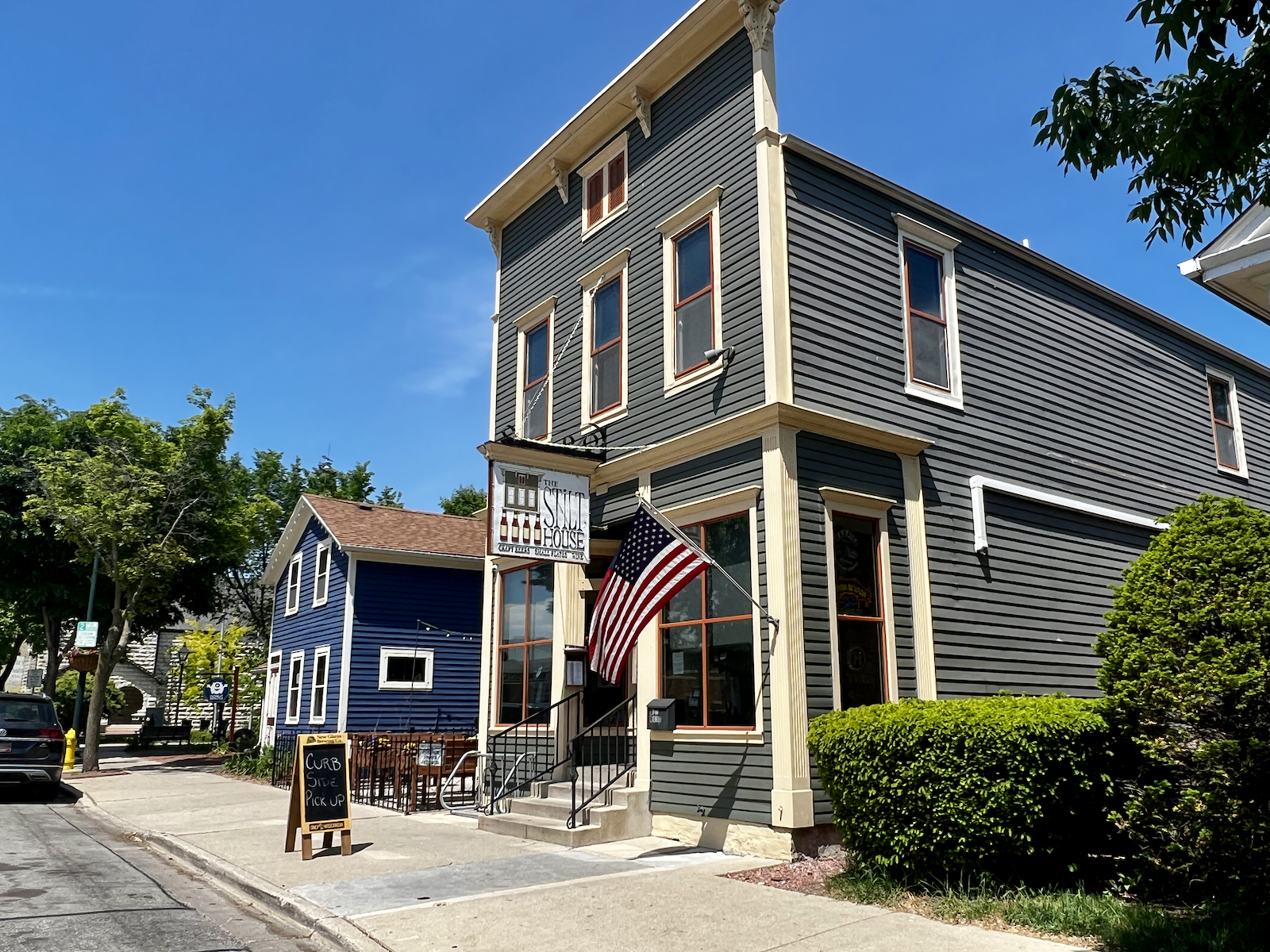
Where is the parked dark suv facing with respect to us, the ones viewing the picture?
facing away from the viewer

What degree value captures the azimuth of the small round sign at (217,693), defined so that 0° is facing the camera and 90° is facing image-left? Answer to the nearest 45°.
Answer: approximately 0°

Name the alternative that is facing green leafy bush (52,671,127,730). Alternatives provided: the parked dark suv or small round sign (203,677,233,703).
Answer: the parked dark suv

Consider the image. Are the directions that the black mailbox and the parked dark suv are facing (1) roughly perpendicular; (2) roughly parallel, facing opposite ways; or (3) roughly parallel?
roughly perpendicular

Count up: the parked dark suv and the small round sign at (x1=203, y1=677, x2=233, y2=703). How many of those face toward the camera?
1

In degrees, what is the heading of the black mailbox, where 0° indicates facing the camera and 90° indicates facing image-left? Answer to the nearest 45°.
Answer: approximately 45°

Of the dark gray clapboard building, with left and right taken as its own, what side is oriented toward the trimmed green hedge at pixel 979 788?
left

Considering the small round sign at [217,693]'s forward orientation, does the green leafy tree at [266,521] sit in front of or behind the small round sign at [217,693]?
behind

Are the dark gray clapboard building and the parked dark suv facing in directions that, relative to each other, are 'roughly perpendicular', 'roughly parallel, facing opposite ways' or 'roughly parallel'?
roughly perpendicular

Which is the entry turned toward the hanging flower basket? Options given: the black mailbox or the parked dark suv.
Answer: the parked dark suv
